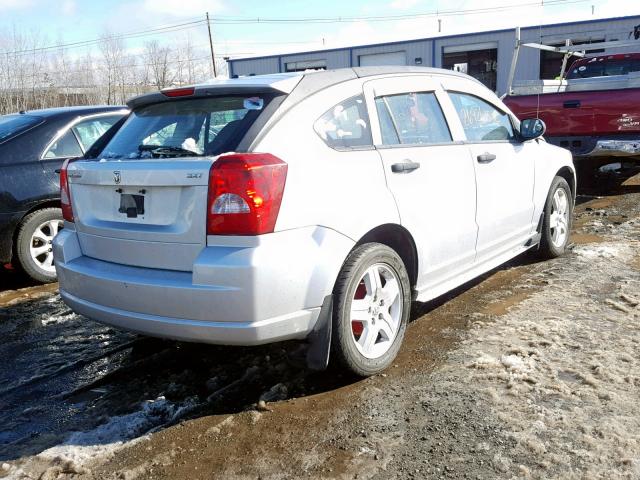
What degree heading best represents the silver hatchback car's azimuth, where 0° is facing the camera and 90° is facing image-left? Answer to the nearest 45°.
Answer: approximately 225°

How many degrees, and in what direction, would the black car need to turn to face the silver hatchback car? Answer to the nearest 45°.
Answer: approximately 135° to its right

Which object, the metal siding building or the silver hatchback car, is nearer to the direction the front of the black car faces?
the metal siding building

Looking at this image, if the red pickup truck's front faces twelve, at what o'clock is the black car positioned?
The black car is roughly at 6 o'clock from the red pickup truck.

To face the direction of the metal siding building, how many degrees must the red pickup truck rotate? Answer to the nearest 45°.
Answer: approximately 45° to its left

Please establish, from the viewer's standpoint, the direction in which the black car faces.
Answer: facing away from the viewer and to the right of the viewer

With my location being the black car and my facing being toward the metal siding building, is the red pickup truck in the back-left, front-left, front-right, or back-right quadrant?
front-right

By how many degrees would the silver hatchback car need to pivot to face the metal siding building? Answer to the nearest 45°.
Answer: approximately 45° to its left

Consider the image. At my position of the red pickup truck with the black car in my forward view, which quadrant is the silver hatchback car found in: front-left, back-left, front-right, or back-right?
front-left

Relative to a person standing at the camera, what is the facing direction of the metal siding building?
facing the viewer and to the left of the viewer

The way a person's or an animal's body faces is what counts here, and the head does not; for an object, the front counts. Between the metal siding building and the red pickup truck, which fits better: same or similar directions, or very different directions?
very different directions

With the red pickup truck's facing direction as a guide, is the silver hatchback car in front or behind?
behind

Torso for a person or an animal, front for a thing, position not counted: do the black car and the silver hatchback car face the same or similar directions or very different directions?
same or similar directions

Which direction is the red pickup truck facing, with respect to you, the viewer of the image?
facing away from the viewer and to the right of the viewer

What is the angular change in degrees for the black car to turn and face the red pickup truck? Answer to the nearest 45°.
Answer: approximately 45° to its right
